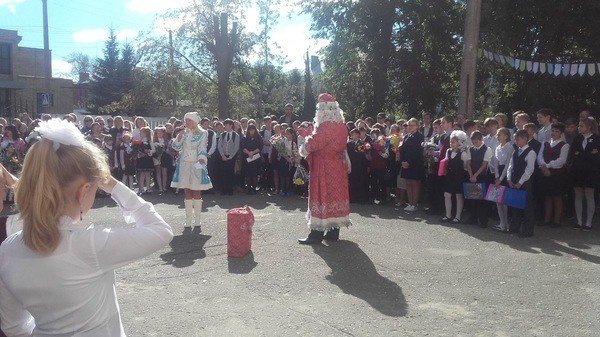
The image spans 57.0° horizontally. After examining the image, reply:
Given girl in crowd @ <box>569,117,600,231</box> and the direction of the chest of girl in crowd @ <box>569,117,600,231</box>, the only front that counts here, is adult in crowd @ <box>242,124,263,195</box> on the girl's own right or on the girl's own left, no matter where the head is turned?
on the girl's own right

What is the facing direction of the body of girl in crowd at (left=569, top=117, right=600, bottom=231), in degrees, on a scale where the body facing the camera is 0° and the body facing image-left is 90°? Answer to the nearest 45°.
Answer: approximately 45°

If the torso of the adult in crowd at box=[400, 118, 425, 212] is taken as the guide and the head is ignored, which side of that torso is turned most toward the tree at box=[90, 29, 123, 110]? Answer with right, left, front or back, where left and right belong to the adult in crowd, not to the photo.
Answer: right

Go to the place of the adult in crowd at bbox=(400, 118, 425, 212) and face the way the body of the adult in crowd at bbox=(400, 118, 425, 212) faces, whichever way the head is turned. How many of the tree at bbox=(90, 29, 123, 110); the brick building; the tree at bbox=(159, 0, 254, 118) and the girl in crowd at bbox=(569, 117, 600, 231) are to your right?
3

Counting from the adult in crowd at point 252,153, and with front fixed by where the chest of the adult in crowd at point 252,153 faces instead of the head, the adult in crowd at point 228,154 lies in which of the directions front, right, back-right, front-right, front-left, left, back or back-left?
right

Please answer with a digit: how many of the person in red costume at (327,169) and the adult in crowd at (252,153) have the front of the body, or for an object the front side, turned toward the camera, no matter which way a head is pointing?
1

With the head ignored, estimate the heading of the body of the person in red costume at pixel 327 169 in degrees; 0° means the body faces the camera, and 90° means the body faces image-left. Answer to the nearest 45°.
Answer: approximately 90°
